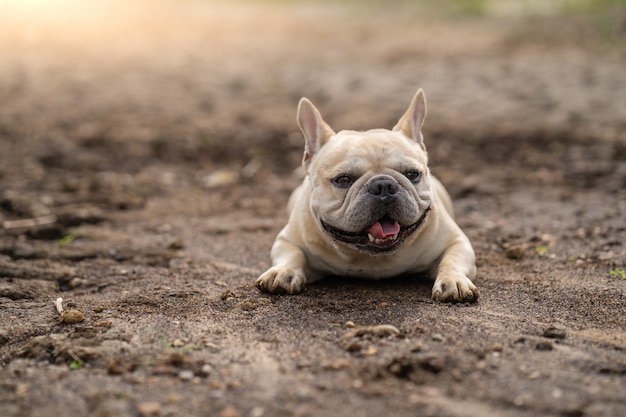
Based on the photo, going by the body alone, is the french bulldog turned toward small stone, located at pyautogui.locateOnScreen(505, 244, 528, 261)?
no

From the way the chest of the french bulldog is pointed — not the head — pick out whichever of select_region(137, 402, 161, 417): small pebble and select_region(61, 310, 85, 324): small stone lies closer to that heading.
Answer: the small pebble

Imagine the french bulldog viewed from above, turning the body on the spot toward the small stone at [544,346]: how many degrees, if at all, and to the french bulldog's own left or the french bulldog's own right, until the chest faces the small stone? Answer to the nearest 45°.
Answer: approximately 45° to the french bulldog's own left

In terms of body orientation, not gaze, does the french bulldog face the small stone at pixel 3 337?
no

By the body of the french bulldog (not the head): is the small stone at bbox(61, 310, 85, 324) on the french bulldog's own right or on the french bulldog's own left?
on the french bulldog's own right

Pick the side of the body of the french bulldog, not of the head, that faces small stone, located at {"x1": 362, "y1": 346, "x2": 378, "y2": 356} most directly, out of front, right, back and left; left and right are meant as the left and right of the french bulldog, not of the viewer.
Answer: front

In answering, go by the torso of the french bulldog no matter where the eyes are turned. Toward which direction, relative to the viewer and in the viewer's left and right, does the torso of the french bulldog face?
facing the viewer

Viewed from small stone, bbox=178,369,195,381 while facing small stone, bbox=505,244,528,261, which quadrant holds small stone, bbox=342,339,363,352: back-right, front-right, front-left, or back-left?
front-right

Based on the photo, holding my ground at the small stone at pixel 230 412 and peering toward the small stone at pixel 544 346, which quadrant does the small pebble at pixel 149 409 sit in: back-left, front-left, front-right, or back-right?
back-left

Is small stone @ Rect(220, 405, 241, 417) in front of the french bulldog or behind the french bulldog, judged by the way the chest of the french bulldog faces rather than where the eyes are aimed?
in front

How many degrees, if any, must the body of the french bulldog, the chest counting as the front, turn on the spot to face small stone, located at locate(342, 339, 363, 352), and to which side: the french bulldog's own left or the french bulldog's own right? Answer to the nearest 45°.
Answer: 0° — it already faces it

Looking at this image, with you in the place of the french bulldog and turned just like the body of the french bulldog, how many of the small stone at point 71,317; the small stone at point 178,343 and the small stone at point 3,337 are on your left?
0

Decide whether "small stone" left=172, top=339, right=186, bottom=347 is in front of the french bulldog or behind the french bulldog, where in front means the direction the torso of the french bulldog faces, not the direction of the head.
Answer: in front

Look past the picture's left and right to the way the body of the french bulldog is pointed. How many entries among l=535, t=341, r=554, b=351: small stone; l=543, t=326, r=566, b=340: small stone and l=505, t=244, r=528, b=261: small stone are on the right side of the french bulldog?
0

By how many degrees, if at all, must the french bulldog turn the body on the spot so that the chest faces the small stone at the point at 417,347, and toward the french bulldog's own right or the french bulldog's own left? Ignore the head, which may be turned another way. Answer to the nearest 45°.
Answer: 0° — it already faces it

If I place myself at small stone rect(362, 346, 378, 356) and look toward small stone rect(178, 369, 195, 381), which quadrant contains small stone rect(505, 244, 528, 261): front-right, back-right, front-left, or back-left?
back-right
